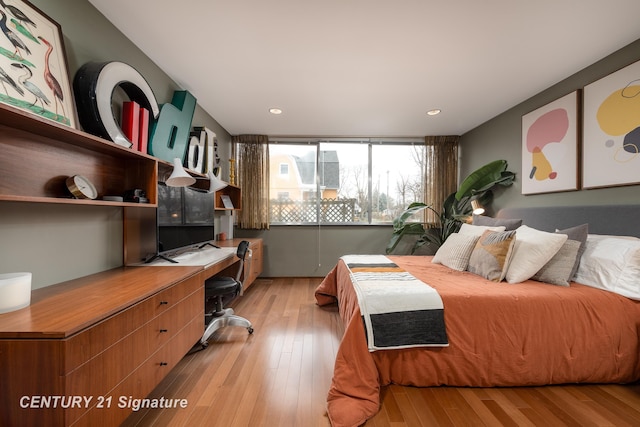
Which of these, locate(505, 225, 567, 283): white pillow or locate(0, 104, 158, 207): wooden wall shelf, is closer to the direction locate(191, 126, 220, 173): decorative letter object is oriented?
the white pillow

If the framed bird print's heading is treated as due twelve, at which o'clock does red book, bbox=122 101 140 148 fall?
The red book is roughly at 9 o'clock from the framed bird print.

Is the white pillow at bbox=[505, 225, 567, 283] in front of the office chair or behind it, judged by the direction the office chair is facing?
behind

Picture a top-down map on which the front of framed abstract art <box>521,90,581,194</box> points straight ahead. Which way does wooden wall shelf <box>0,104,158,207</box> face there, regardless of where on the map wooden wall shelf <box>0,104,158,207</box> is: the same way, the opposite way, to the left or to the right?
the opposite way

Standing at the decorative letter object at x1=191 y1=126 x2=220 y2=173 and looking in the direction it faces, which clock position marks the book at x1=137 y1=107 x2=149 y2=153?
The book is roughly at 2 o'clock from the decorative letter object.

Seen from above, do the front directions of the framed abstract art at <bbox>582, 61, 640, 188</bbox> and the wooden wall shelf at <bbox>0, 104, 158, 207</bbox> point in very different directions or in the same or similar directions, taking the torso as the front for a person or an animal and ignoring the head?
very different directions

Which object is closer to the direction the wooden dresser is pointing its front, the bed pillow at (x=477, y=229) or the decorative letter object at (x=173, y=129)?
the bed pillow

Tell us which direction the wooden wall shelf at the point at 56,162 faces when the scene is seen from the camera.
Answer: facing the viewer and to the right of the viewer

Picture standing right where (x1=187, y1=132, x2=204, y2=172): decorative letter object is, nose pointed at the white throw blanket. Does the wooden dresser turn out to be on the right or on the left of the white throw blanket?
right

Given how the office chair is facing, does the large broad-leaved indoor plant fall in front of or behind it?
behind

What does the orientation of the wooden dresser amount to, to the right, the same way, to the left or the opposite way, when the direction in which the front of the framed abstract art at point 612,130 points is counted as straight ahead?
the opposite way
